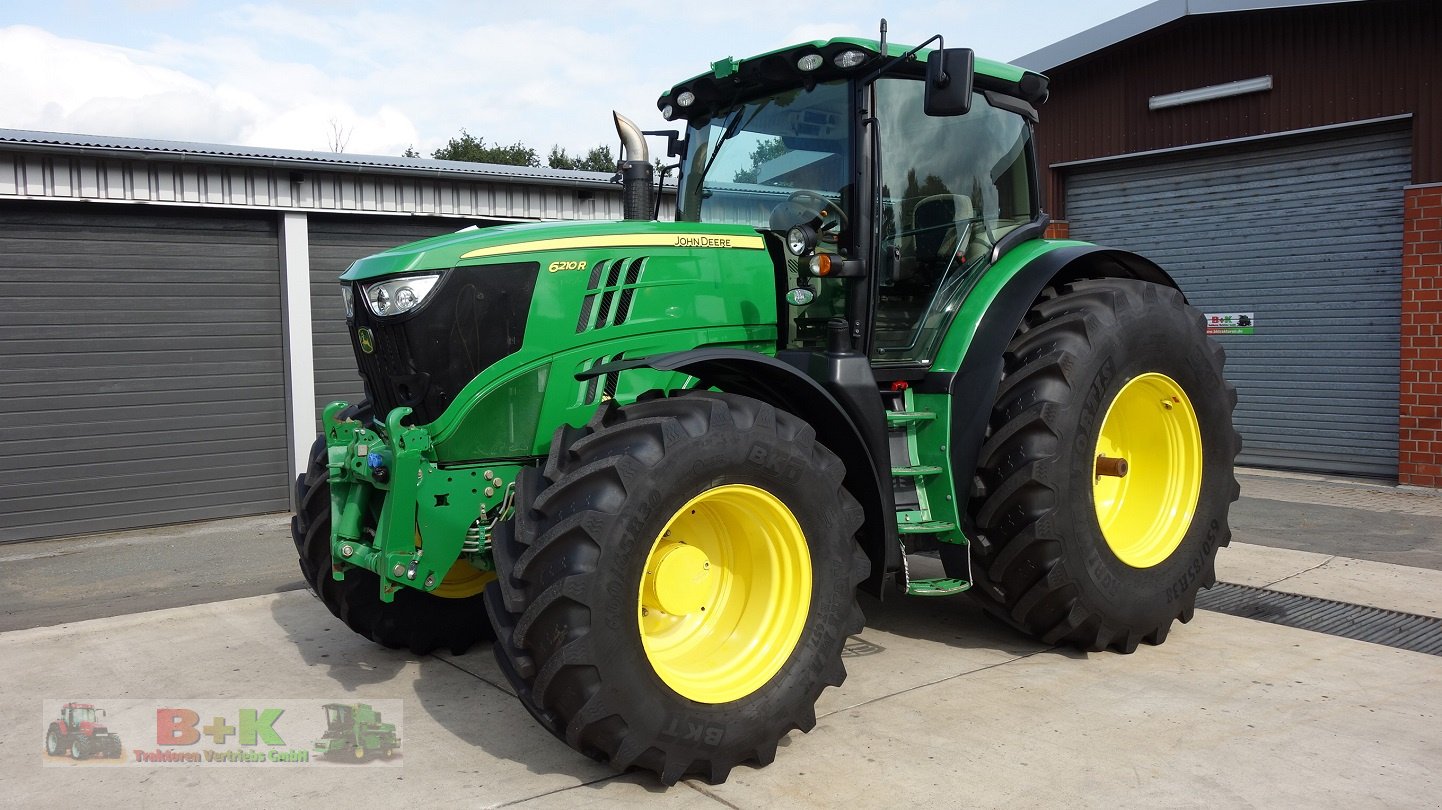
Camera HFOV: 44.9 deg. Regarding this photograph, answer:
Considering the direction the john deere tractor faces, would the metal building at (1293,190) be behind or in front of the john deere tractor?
behind

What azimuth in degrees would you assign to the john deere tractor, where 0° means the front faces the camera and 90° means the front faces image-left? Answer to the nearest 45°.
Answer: approximately 45°

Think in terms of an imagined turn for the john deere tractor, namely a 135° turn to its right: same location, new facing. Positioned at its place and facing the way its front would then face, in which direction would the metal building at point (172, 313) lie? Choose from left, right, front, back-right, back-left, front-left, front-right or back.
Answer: front-left
